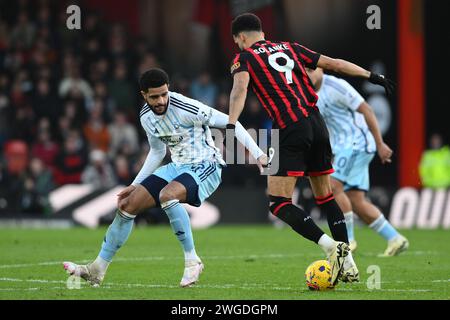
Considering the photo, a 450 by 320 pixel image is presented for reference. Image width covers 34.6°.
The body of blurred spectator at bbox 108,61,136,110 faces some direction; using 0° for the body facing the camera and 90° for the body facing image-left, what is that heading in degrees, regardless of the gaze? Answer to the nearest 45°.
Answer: approximately 0°

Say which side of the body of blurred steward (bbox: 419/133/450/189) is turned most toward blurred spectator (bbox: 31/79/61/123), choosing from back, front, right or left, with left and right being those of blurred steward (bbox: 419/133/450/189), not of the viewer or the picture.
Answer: right

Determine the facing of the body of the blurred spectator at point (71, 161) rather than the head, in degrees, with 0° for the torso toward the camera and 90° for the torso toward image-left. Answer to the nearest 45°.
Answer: approximately 0°

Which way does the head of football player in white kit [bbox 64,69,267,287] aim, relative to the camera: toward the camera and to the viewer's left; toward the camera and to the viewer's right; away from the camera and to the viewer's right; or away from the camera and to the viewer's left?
toward the camera and to the viewer's right

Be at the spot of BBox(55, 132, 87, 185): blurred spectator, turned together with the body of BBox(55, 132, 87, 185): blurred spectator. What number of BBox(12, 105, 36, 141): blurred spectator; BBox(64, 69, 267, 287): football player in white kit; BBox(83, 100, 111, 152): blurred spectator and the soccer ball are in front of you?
2
